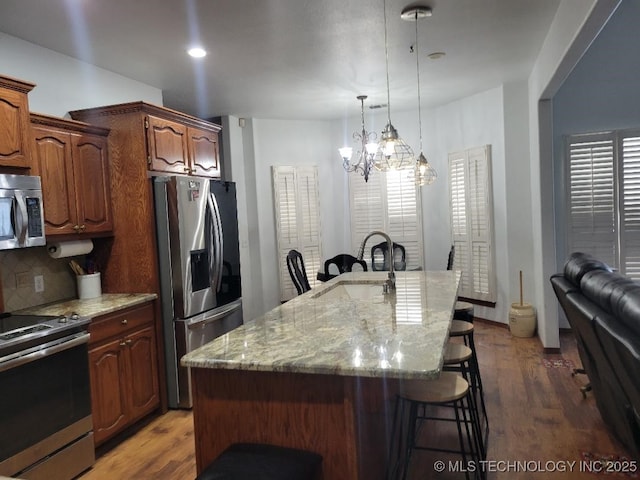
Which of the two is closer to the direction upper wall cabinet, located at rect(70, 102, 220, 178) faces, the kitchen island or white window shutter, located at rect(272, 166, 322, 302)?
the kitchen island

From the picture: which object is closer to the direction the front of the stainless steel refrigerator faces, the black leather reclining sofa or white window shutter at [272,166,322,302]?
the black leather reclining sofa

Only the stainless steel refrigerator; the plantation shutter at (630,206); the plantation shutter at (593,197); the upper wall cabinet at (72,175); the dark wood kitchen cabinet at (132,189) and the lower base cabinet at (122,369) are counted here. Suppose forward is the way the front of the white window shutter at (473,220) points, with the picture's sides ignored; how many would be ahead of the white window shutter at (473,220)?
4

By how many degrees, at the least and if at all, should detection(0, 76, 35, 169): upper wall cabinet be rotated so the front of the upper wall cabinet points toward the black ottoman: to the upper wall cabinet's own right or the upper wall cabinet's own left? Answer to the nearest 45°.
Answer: approximately 45° to the upper wall cabinet's own right

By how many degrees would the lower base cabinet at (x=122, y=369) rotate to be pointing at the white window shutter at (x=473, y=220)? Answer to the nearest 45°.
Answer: approximately 45° to its left

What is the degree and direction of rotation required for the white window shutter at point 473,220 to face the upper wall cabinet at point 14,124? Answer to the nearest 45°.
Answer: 0° — it already faces it
